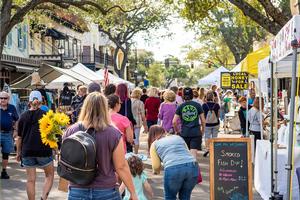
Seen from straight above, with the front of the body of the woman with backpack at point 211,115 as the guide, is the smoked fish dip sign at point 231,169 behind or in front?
behind

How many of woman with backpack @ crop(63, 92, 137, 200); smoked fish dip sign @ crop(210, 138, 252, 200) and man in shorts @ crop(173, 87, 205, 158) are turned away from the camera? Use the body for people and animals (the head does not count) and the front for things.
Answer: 2

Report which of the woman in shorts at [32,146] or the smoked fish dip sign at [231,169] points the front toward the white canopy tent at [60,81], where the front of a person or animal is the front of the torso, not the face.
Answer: the woman in shorts

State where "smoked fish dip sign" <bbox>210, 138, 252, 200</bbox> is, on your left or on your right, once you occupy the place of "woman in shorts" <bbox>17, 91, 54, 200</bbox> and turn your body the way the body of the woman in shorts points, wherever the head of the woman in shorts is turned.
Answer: on your right

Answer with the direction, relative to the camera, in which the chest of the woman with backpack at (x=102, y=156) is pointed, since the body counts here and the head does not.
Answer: away from the camera

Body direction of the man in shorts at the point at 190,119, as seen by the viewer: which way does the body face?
away from the camera

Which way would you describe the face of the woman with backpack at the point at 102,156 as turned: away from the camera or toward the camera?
away from the camera

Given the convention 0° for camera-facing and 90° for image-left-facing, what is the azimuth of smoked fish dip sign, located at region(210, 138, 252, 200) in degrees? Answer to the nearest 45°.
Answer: approximately 0°

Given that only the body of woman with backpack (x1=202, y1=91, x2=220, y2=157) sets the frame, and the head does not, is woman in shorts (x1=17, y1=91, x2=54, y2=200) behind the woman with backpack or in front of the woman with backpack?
behind

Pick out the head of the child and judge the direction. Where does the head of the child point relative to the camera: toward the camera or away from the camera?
away from the camera

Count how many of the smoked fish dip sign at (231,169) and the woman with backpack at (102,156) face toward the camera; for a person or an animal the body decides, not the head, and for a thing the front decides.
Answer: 1
